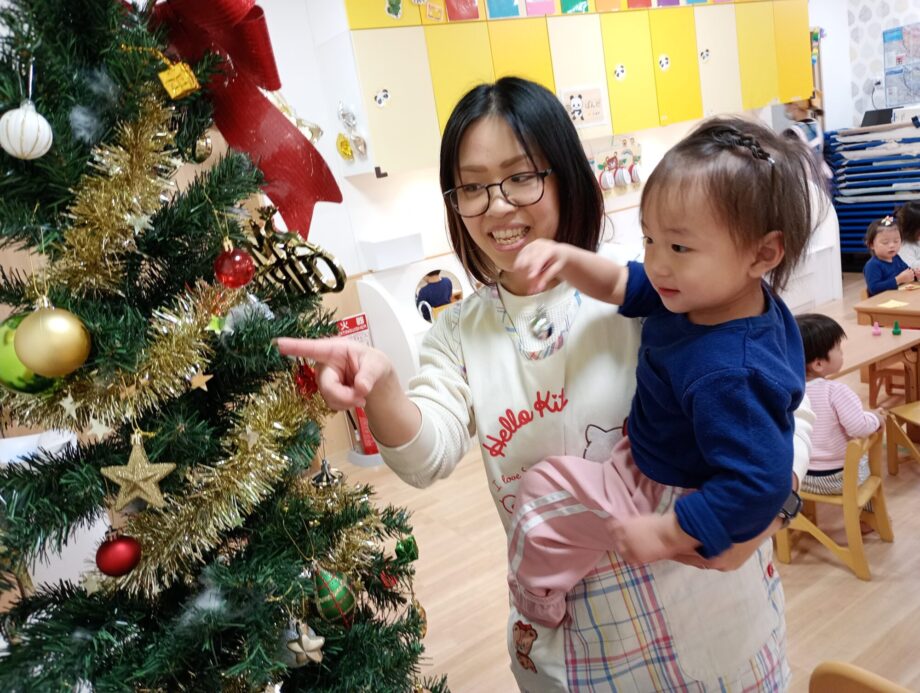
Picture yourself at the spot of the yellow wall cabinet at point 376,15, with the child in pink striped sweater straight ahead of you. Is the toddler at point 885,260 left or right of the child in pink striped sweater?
left

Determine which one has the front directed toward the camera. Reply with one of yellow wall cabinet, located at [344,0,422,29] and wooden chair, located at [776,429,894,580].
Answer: the yellow wall cabinet

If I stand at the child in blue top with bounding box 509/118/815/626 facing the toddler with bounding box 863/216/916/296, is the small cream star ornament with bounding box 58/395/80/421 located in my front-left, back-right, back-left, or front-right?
back-left

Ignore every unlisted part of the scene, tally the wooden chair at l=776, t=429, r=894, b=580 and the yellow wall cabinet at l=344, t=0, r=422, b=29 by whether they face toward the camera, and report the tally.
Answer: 1

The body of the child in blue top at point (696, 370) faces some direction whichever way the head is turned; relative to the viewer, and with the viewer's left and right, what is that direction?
facing the viewer and to the left of the viewer

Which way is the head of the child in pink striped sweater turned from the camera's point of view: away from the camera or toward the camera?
away from the camera

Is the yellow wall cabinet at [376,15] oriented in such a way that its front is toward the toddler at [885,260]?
no

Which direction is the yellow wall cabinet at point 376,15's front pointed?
toward the camera
